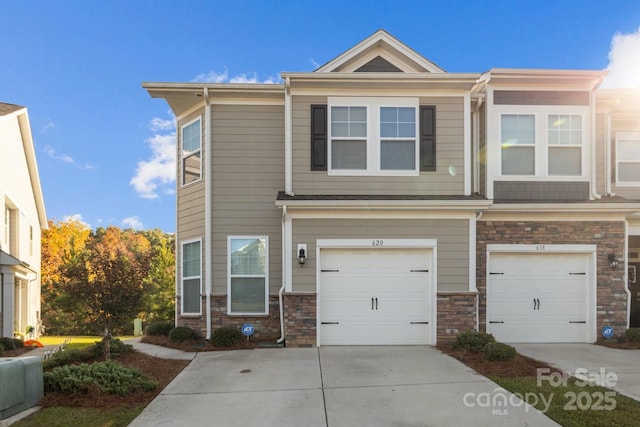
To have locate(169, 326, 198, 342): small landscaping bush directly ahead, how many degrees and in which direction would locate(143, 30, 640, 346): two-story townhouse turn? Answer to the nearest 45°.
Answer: approximately 90° to its right

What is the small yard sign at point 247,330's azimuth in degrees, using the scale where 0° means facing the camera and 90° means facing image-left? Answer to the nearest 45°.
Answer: approximately 0°

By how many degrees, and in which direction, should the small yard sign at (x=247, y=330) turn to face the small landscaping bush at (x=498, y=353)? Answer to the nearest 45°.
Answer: approximately 45° to its left

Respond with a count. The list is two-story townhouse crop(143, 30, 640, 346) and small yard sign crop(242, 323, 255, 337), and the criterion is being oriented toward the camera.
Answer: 2

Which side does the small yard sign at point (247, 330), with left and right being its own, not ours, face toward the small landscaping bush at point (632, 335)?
left

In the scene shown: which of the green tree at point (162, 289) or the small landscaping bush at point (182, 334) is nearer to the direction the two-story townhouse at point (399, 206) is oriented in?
the small landscaping bush

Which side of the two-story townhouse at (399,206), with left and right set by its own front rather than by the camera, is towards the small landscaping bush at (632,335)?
left
